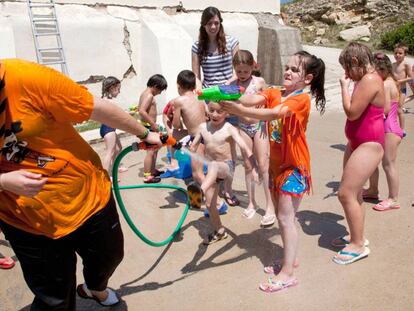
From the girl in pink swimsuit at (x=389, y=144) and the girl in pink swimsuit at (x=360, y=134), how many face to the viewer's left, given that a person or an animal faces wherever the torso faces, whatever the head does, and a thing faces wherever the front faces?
2

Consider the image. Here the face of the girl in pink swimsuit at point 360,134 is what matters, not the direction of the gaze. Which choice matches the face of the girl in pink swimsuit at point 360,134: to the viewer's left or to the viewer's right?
to the viewer's left

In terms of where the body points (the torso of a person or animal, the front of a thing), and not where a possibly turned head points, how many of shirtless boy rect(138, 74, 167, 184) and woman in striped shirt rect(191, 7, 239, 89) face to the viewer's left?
0

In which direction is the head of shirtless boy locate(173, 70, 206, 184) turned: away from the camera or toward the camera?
away from the camera

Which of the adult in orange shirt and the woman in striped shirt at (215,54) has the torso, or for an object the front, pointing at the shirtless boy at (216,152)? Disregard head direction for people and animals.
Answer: the woman in striped shirt

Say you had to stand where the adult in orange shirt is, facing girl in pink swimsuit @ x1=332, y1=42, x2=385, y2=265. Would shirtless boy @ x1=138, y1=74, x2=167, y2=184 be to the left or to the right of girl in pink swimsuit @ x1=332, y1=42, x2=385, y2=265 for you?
left

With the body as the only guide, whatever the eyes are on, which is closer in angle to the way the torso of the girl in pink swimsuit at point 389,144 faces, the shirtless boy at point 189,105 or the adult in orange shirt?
the shirtless boy

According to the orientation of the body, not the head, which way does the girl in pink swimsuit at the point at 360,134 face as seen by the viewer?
to the viewer's left

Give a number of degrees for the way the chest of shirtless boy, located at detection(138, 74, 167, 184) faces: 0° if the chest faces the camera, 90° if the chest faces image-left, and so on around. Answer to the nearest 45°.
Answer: approximately 270°

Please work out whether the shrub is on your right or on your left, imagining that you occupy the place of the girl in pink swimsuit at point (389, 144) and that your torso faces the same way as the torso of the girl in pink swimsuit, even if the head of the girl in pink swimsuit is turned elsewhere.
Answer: on your right

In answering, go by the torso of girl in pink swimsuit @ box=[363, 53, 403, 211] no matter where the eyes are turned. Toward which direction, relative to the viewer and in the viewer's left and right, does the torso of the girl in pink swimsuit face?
facing to the left of the viewer
